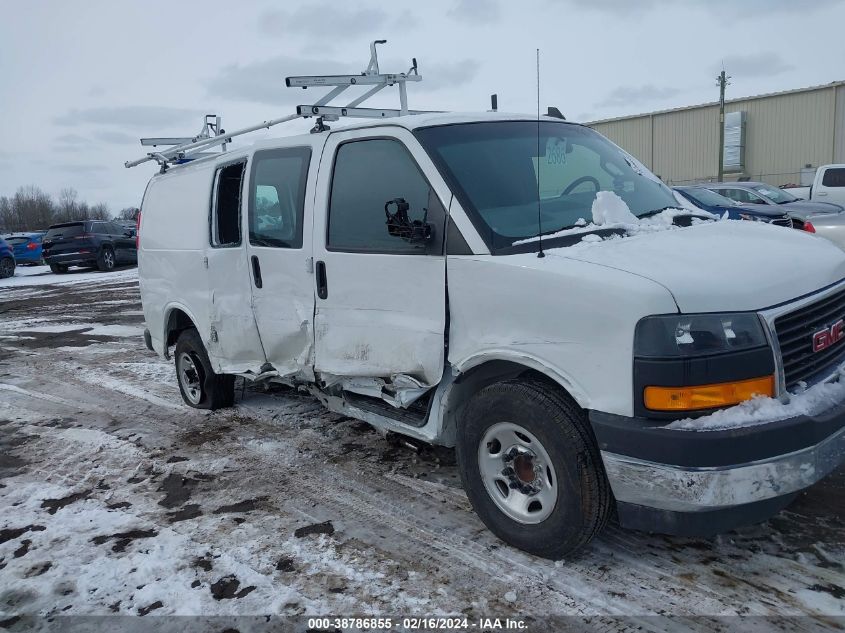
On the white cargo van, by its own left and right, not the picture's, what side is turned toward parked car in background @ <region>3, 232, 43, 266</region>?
back

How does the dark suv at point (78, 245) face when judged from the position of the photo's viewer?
facing away from the viewer and to the right of the viewer

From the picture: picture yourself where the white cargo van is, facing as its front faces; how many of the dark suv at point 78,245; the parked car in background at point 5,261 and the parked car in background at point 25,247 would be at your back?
3

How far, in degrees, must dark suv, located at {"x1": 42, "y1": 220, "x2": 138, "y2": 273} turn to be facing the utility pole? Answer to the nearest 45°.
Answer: approximately 45° to its right

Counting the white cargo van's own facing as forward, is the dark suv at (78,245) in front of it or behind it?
behind

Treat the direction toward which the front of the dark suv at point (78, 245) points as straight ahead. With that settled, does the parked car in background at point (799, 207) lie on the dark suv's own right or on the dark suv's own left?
on the dark suv's own right

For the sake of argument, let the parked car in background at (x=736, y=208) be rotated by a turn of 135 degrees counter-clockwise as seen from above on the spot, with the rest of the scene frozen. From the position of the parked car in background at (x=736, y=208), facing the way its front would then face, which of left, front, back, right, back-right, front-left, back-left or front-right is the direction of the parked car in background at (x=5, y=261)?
left
